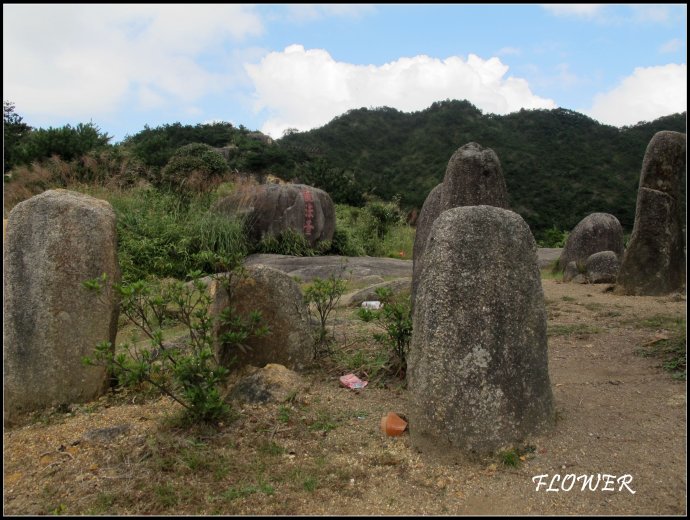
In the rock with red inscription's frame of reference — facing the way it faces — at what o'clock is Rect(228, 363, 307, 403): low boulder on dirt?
The low boulder on dirt is roughly at 12 o'clock from the rock with red inscription.

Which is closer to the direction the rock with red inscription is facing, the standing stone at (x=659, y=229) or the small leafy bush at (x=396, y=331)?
the small leafy bush

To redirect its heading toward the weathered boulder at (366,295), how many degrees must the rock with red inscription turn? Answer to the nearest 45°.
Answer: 0° — it already faces it

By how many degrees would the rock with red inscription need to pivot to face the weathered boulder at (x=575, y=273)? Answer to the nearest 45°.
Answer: approximately 45° to its left

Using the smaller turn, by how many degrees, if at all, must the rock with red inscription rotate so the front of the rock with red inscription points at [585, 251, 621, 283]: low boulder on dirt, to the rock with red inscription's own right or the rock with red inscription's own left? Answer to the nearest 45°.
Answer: approximately 45° to the rock with red inscription's own left

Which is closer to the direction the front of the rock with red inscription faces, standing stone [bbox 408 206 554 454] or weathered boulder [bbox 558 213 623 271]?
the standing stone

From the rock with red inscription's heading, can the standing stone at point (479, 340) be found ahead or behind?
ahead

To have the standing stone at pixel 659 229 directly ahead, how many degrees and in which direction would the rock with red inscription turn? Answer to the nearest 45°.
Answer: approximately 45° to its left

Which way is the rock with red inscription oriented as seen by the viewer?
toward the camera

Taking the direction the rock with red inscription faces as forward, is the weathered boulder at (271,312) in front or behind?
in front

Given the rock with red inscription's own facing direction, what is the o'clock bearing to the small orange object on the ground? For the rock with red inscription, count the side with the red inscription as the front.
The small orange object on the ground is roughly at 12 o'clock from the rock with red inscription.

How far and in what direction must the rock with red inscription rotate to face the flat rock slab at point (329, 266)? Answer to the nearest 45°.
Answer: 0° — it already faces it

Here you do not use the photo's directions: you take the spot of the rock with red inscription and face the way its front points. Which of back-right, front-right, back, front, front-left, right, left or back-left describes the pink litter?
front

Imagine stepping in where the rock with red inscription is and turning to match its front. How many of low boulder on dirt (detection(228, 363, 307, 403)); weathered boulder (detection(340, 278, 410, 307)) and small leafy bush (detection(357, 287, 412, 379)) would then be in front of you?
3
